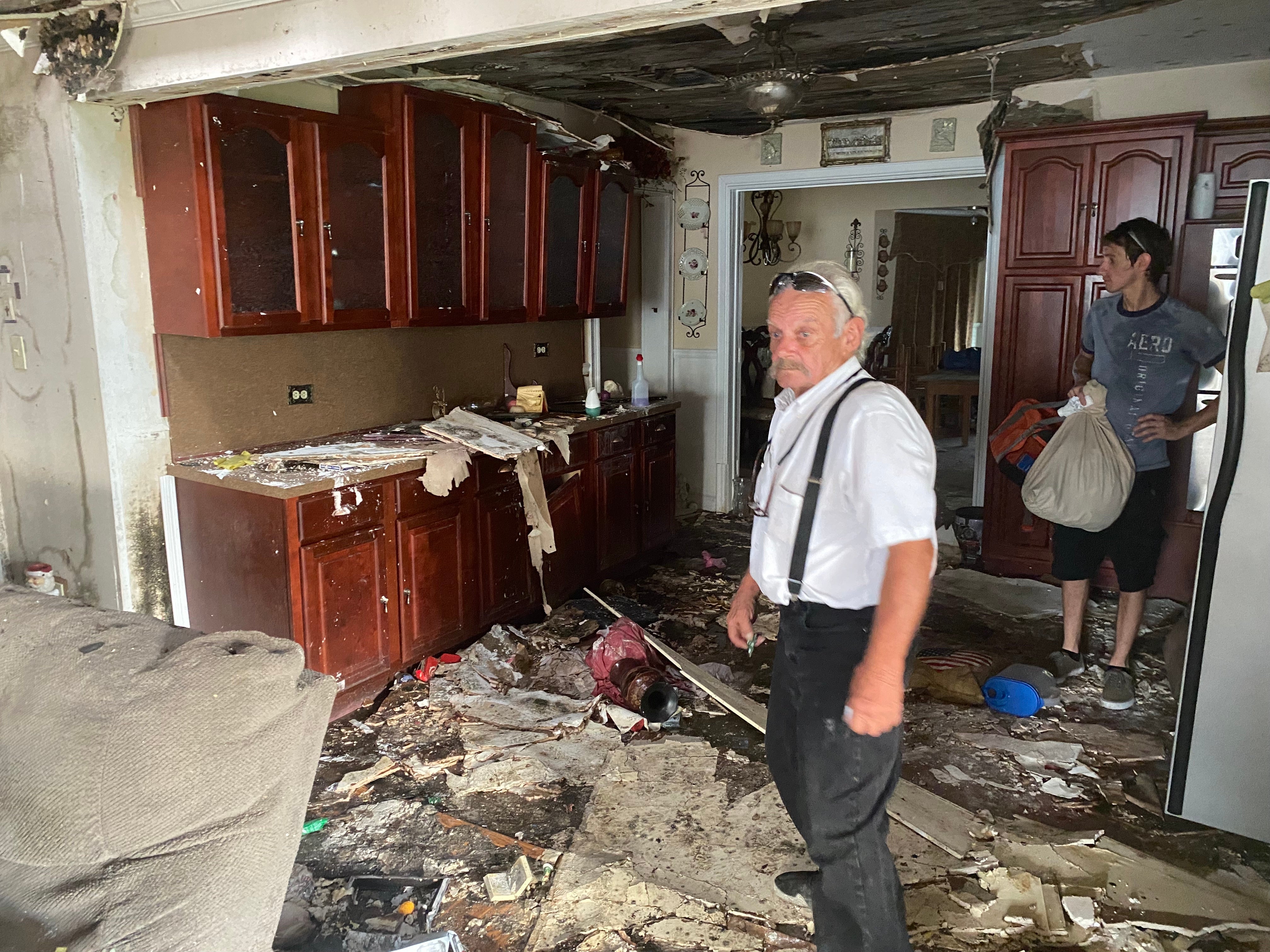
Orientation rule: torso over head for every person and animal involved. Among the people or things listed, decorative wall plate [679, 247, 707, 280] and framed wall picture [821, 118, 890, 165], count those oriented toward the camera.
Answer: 2

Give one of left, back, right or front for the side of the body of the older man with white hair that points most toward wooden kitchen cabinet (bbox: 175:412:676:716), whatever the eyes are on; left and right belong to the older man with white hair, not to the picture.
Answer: right

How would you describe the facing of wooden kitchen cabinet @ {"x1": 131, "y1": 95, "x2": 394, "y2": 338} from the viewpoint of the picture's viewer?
facing the viewer and to the right of the viewer

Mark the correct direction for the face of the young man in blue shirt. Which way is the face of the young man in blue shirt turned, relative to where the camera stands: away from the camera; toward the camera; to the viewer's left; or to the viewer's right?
to the viewer's left

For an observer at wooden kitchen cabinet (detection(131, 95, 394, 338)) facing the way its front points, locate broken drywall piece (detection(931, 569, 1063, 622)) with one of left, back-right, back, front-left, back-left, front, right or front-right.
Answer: front-left

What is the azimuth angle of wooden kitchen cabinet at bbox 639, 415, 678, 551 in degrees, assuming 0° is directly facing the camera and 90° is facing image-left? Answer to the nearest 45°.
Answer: approximately 315°

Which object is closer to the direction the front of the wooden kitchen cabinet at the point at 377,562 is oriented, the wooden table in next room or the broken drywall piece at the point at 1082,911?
the broken drywall piece

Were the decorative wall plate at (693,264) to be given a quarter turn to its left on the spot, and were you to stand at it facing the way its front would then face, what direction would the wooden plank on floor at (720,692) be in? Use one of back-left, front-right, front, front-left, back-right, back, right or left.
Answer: right

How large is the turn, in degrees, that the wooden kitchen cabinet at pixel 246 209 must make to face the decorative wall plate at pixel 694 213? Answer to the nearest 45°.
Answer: approximately 90° to its left

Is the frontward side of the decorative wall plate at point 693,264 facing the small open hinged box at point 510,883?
yes

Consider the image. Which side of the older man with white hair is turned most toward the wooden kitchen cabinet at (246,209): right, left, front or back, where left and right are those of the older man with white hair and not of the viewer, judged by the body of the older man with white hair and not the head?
right
